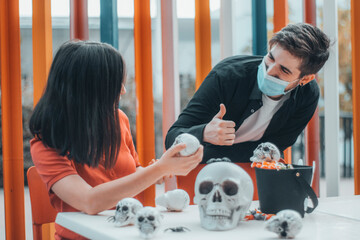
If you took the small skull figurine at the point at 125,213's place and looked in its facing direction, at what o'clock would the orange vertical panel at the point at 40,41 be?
The orange vertical panel is roughly at 4 o'clock from the small skull figurine.

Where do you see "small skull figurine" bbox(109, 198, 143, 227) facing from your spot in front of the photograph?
facing the viewer and to the left of the viewer

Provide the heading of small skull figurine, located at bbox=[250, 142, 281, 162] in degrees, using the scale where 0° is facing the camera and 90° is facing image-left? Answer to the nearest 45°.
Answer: approximately 45°

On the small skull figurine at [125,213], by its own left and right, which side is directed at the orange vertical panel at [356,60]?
back

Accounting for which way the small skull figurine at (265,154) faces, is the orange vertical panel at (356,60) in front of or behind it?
behind

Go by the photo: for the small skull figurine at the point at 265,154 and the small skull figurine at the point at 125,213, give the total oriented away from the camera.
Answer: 0

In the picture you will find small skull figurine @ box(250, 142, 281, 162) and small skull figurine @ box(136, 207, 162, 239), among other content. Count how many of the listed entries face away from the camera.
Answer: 0

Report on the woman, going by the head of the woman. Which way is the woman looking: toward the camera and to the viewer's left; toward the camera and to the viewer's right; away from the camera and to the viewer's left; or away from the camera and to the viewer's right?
away from the camera and to the viewer's right
